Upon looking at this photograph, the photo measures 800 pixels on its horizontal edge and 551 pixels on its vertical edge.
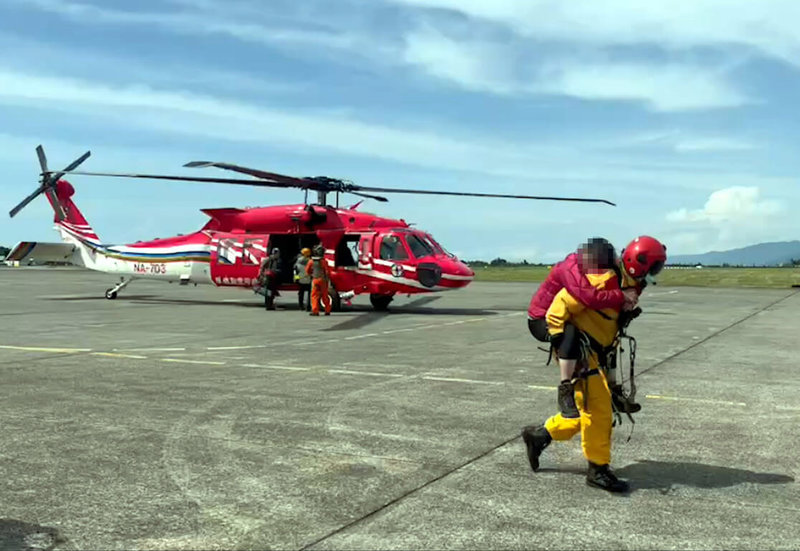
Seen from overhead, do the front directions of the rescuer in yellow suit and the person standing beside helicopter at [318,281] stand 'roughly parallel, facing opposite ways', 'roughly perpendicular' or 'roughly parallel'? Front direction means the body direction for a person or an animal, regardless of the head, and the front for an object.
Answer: roughly perpendicular

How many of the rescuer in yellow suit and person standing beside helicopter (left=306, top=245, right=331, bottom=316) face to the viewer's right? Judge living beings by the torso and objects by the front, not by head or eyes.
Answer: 1

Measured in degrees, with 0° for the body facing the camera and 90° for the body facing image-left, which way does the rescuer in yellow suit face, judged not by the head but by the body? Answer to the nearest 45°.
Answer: approximately 270°

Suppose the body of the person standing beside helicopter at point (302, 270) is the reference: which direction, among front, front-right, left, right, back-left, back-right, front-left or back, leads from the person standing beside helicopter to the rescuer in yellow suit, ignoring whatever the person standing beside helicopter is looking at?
back
